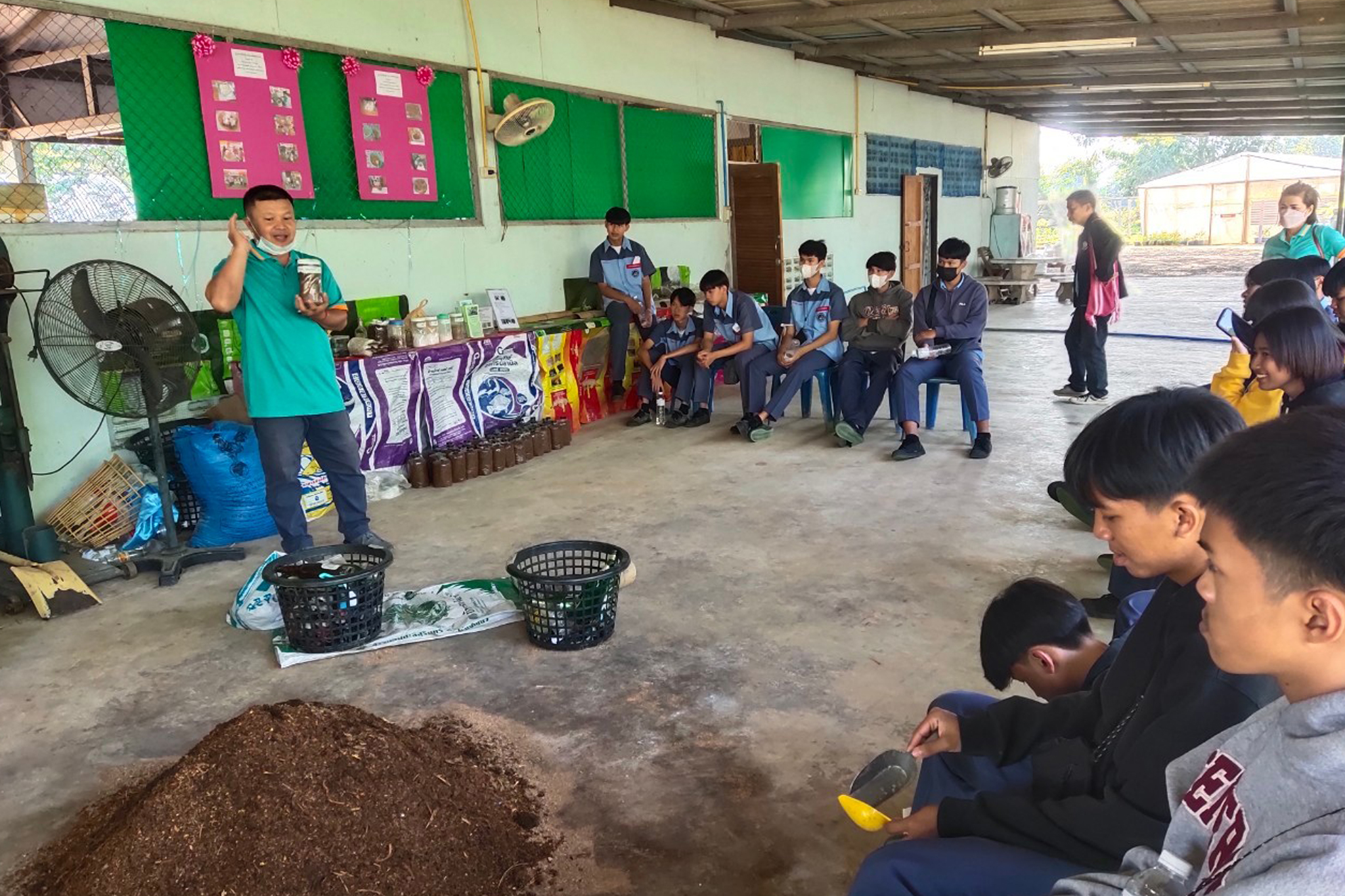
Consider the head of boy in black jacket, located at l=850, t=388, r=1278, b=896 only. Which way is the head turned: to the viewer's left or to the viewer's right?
to the viewer's left

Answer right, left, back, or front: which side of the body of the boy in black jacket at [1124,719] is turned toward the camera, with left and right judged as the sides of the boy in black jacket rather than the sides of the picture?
left

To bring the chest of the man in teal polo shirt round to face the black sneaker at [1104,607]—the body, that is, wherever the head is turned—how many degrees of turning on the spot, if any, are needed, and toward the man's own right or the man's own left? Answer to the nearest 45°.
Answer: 0° — they already face it

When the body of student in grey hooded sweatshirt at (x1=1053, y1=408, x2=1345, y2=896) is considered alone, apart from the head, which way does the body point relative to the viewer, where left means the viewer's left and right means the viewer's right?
facing to the left of the viewer

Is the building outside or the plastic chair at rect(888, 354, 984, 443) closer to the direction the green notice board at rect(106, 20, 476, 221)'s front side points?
the plastic chair

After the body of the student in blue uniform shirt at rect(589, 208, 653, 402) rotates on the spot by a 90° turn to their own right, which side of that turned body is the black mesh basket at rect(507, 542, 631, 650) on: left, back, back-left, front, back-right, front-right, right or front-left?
left

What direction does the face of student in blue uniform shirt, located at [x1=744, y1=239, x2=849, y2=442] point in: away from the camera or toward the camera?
toward the camera

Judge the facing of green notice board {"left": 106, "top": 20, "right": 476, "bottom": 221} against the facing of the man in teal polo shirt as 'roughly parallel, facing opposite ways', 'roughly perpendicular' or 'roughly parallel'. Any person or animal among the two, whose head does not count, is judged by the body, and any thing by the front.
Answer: roughly parallel

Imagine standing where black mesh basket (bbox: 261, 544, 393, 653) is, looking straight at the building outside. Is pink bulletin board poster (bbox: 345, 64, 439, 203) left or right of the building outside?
left

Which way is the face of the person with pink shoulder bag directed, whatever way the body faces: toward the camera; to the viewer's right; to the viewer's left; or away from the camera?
to the viewer's left

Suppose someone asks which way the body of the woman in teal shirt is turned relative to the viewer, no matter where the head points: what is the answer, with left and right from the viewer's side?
facing the viewer and to the left of the viewer

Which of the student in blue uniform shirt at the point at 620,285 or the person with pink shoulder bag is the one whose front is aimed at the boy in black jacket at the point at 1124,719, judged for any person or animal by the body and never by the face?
the student in blue uniform shirt

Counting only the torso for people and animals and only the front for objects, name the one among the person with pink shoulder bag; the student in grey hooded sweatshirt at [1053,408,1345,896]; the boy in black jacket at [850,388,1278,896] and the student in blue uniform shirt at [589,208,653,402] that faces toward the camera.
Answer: the student in blue uniform shirt

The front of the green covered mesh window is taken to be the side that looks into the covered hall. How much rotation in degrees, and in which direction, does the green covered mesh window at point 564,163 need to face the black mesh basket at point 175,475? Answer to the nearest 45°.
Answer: approximately 90° to its right
